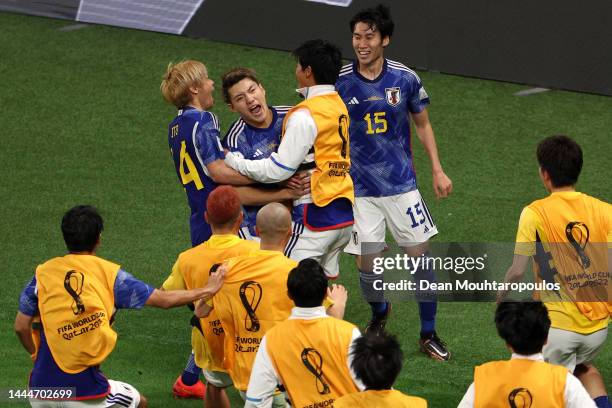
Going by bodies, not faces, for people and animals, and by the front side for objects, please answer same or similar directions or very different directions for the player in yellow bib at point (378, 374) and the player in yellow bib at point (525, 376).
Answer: same or similar directions

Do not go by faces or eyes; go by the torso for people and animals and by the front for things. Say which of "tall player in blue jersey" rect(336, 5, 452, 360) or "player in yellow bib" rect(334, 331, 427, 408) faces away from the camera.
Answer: the player in yellow bib

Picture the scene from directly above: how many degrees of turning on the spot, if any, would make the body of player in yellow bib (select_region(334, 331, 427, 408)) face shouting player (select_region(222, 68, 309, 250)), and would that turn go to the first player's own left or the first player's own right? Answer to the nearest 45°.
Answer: approximately 45° to the first player's own left

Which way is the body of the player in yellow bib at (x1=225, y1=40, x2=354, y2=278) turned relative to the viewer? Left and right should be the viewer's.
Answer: facing away from the viewer and to the left of the viewer

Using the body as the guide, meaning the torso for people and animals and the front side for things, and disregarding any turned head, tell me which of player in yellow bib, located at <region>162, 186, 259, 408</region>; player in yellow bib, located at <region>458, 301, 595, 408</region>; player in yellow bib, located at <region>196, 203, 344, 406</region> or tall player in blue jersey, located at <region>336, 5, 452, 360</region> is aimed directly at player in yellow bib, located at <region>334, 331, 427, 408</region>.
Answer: the tall player in blue jersey

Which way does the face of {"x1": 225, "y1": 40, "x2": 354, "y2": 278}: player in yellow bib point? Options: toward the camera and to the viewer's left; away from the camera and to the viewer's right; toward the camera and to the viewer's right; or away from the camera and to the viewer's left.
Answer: away from the camera and to the viewer's left

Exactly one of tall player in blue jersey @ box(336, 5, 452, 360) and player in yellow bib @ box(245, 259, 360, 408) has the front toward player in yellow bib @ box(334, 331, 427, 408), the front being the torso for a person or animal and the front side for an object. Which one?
the tall player in blue jersey

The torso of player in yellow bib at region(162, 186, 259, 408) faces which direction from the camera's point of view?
away from the camera

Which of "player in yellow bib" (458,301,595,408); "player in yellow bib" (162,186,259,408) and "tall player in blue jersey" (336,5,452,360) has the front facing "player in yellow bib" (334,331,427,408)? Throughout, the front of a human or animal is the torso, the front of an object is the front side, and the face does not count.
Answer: the tall player in blue jersey

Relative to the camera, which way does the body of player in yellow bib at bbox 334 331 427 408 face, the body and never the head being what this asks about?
away from the camera

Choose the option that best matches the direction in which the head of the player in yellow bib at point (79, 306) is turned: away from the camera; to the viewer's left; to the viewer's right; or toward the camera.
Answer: away from the camera

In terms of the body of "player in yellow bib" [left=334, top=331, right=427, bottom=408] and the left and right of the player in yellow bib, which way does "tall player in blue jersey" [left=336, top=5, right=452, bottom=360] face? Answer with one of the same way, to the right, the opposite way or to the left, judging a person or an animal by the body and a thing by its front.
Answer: the opposite way

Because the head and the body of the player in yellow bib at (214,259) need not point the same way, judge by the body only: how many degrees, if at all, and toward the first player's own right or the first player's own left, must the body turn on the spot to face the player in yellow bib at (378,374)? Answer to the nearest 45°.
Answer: approximately 135° to the first player's own right

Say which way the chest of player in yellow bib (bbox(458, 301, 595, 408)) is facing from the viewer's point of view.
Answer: away from the camera

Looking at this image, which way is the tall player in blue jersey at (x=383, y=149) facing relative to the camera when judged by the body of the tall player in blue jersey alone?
toward the camera

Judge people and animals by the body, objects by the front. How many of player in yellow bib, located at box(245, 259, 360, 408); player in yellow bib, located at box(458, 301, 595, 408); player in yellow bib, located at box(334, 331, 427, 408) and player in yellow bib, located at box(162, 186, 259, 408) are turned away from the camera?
4

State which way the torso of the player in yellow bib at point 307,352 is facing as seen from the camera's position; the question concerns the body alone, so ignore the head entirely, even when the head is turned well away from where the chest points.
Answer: away from the camera

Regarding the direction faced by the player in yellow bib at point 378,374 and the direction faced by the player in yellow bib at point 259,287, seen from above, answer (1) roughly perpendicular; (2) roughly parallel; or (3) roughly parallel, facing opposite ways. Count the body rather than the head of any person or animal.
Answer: roughly parallel
